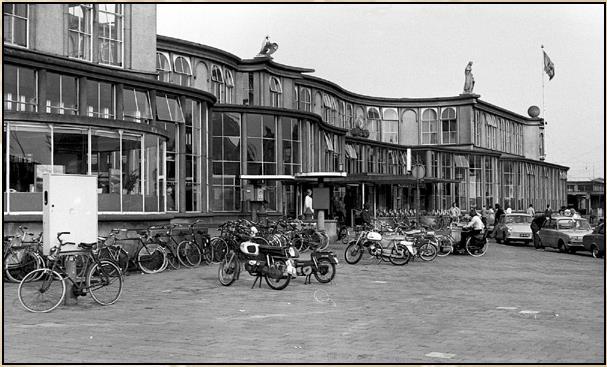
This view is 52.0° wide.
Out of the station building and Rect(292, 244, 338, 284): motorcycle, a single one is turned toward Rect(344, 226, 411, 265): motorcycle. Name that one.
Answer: the station building

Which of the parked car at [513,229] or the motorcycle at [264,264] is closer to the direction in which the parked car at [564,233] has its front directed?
the motorcycle

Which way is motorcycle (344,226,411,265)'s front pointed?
to the viewer's left

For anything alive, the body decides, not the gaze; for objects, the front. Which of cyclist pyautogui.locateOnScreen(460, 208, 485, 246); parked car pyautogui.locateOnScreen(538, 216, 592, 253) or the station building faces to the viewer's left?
the cyclist

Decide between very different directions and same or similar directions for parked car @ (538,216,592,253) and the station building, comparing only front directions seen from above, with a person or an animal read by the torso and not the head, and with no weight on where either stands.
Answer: same or similar directions

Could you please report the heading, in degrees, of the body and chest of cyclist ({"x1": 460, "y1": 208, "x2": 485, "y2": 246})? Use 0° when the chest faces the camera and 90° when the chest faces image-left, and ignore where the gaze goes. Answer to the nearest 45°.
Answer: approximately 90°

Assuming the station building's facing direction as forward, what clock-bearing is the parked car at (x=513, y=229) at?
The parked car is roughly at 10 o'clock from the station building.

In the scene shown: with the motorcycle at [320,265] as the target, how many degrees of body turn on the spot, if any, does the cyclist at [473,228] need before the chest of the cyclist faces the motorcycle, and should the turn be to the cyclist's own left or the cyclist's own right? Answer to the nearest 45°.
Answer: approximately 90° to the cyclist's own left

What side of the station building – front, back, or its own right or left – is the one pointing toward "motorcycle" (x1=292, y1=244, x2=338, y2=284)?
front
